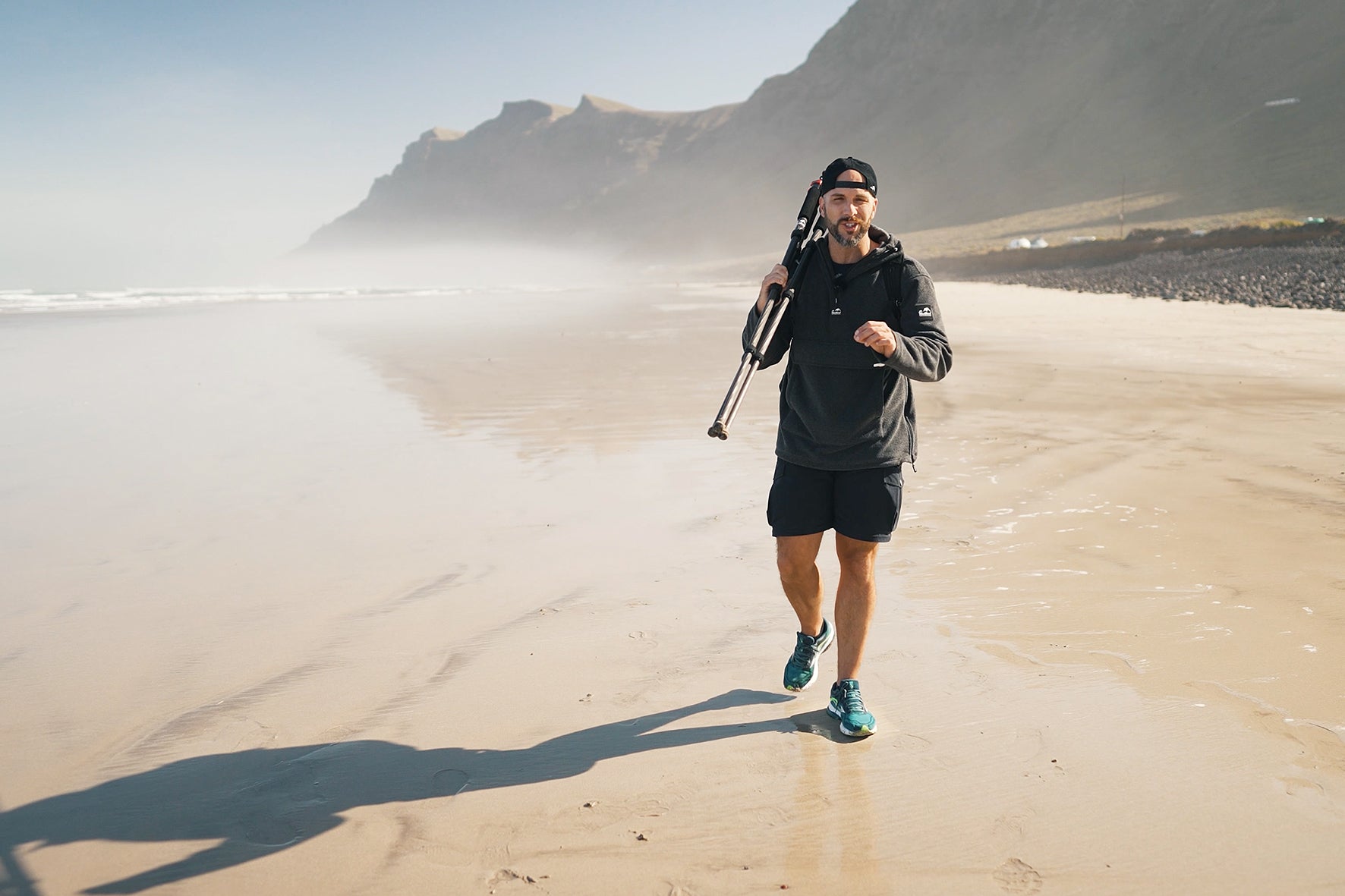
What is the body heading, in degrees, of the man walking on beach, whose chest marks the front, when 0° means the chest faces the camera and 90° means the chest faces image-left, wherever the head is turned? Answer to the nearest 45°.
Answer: approximately 0°
